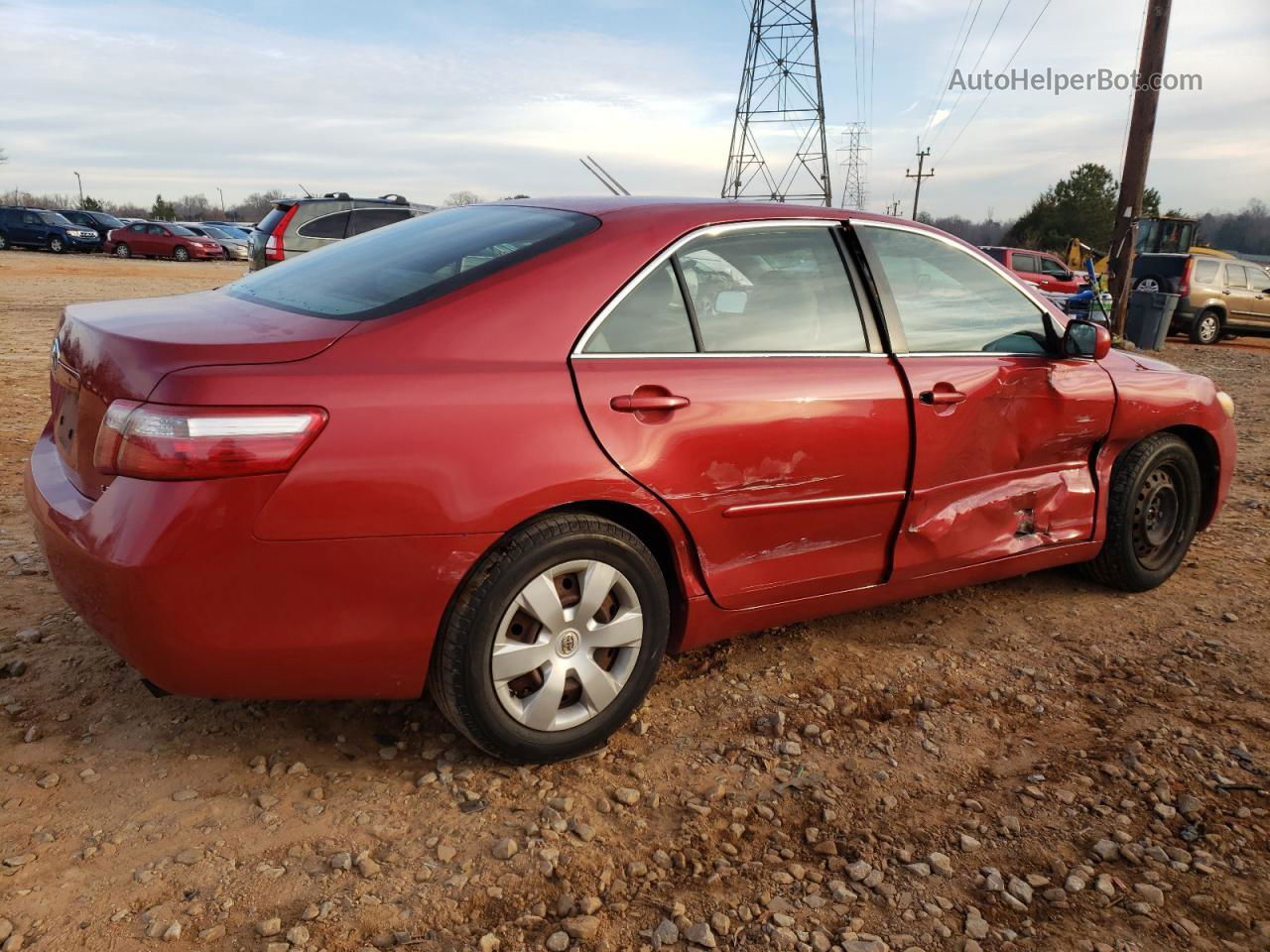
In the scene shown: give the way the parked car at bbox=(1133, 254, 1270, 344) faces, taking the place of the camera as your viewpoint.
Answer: facing away from the viewer and to the right of the viewer

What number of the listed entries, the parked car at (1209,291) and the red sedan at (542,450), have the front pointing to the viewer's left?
0

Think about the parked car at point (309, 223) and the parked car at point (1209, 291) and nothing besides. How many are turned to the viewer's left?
0

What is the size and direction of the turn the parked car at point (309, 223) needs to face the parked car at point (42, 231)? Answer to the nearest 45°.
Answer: approximately 45° to its left

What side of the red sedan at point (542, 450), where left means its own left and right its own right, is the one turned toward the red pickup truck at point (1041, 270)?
front

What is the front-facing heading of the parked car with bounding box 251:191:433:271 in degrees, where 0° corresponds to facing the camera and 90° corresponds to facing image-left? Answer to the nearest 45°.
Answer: approximately 225°

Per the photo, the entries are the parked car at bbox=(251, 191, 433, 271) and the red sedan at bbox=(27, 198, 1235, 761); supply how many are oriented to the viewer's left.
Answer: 0

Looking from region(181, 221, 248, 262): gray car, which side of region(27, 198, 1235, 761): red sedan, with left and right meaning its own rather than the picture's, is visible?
left

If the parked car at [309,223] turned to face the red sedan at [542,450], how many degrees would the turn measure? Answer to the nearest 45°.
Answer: approximately 135° to its right

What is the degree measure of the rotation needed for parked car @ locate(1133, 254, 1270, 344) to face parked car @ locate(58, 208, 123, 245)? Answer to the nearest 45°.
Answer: approximately 135° to its left

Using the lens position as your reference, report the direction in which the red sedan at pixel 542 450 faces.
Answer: facing away from the viewer and to the right of the viewer

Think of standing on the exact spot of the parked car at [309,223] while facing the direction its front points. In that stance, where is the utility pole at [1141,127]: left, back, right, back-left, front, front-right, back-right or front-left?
front-right
